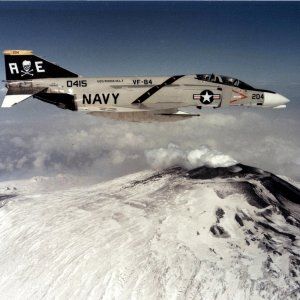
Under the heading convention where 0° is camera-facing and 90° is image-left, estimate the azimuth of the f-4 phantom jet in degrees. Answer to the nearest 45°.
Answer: approximately 270°
